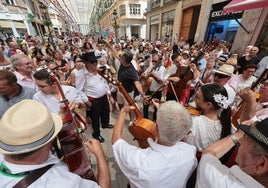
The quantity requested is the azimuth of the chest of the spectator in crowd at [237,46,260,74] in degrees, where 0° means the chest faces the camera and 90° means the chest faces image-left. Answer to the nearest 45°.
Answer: approximately 45°

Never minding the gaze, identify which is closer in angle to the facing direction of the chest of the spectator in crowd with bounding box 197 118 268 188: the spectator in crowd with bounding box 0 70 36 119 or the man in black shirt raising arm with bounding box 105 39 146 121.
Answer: the man in black shirt raising arm

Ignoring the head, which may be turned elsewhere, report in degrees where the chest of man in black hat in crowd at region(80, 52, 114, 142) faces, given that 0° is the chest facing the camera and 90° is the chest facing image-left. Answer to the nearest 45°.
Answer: approximately 315°

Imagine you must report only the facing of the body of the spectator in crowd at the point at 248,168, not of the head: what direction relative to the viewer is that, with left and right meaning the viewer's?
facing away from the viewer and to the left of the viewer

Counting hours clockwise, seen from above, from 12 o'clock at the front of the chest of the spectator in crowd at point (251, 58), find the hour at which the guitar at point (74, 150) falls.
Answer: The guitar is roughly at 11 o'clock from the spectator in crowd.

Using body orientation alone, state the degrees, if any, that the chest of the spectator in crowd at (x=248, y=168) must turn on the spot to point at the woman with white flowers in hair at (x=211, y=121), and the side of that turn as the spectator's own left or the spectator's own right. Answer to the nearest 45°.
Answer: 0° — they already face them

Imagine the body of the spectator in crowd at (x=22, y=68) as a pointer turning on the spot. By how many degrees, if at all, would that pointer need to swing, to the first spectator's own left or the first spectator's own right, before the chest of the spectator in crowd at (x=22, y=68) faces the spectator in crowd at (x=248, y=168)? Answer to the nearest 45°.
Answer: approximately 45° to the first spectator's own right

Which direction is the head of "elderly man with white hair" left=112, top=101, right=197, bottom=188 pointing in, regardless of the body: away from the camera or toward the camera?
away from the camera

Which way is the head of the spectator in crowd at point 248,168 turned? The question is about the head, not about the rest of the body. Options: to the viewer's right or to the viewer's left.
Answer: to the viewer's left
